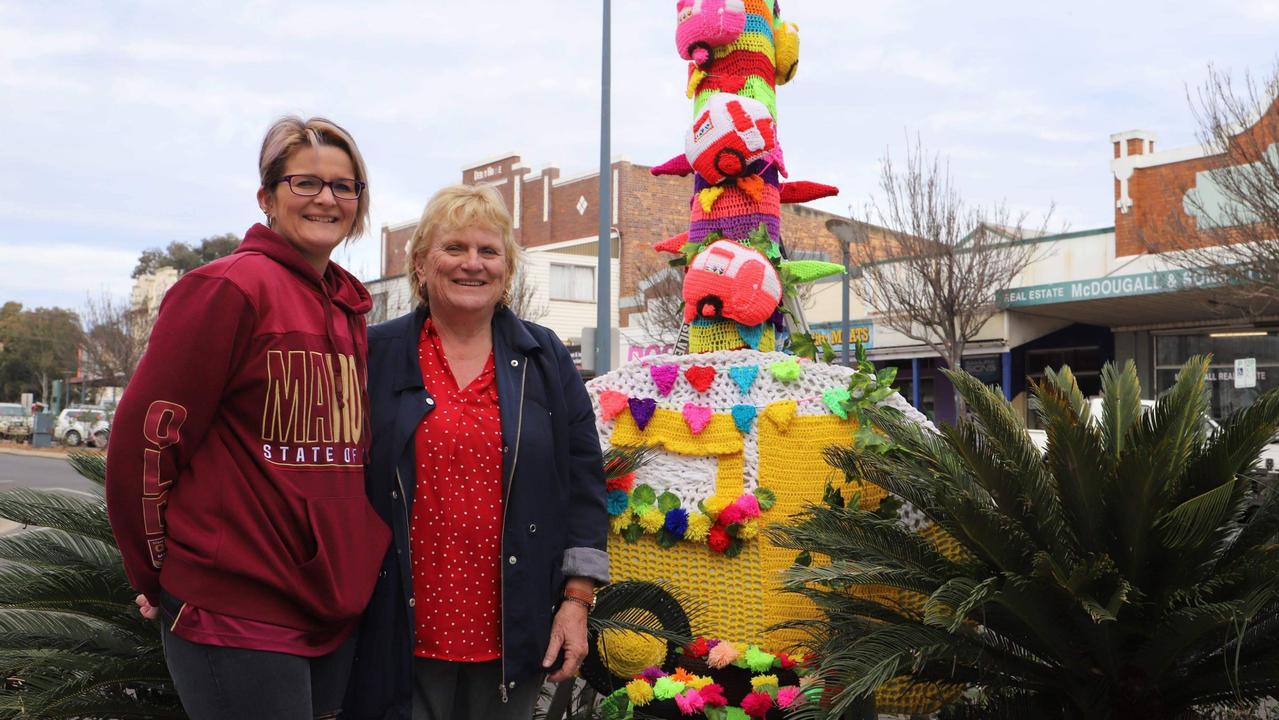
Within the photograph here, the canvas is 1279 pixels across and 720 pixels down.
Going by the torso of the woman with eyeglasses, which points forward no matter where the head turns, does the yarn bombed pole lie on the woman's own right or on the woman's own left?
on the woman's own left

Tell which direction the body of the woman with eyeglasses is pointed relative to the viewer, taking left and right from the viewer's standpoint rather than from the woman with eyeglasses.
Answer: facing the viewer and to the right of the viewer

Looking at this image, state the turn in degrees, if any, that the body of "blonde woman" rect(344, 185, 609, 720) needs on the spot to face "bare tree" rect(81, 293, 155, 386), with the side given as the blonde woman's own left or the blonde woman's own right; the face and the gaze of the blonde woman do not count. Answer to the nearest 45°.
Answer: approximately 180°

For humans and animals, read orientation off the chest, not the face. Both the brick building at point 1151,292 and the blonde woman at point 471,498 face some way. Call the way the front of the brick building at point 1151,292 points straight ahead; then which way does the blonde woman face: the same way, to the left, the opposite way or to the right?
to the left

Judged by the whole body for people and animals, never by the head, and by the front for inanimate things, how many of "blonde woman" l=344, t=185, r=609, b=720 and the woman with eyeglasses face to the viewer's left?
0

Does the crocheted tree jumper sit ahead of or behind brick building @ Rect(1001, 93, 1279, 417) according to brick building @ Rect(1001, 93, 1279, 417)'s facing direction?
ahead

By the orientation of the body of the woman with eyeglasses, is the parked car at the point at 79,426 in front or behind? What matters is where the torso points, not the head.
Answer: behind

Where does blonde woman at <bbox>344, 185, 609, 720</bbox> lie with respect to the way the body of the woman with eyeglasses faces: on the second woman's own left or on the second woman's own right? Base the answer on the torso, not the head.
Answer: on the second woman's own left

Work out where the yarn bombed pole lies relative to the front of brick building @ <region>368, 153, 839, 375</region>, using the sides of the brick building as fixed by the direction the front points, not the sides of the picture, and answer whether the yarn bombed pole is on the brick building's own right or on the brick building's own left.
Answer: on the brick building's own left

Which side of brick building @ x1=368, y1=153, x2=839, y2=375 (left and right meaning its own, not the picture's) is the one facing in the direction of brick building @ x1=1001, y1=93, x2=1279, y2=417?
left

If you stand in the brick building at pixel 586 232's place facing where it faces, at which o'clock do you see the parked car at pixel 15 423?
The parked car is roughly at 2 o'clock from the brick building.

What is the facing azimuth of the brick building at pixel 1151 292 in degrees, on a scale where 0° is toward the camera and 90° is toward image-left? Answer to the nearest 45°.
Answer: approximately 45°

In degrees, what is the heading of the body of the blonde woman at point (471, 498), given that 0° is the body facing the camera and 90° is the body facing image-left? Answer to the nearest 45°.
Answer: approximately 0°
